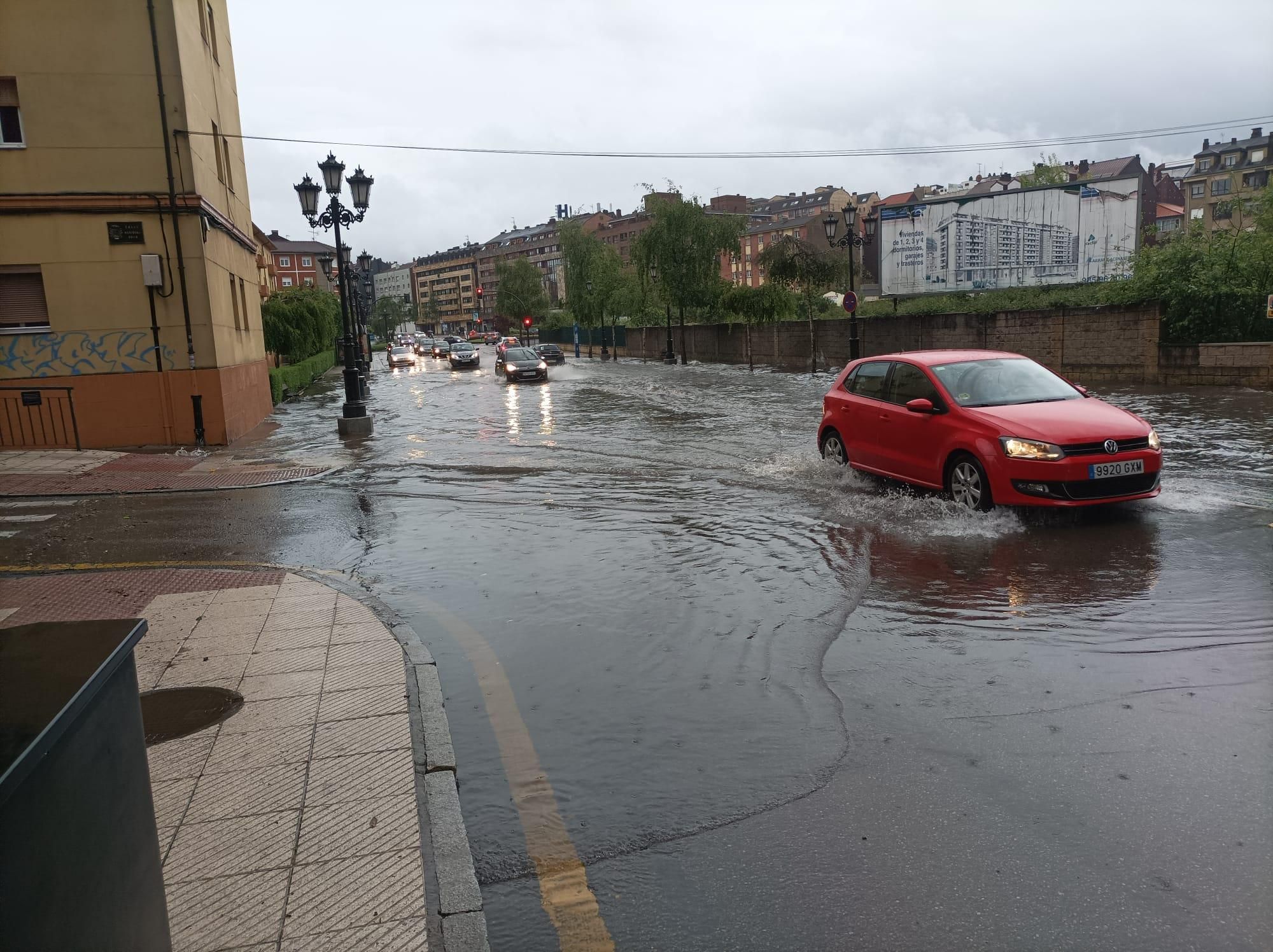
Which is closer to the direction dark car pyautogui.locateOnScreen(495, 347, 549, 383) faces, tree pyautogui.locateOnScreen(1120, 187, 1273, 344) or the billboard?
the tree

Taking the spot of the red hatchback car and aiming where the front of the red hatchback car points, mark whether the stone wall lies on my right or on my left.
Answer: on my left

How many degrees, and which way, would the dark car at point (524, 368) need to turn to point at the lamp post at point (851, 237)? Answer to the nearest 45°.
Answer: approximately 45° to its left

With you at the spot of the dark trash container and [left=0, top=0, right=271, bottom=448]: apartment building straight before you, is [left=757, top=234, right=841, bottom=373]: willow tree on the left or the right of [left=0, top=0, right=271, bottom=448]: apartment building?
right

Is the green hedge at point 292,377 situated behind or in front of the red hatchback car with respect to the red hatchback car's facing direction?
behind

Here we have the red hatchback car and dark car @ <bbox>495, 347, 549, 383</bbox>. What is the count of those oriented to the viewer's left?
0

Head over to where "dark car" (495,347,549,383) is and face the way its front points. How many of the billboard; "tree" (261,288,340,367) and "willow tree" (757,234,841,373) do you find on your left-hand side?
2

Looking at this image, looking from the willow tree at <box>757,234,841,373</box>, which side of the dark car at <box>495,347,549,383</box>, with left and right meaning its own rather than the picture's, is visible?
left

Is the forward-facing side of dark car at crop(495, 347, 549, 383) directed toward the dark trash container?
yes

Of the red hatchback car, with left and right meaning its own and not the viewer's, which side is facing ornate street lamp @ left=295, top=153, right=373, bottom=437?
back

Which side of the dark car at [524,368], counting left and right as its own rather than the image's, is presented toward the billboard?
left

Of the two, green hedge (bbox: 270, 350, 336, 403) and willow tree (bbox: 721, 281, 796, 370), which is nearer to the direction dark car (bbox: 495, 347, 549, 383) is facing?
the green hedge

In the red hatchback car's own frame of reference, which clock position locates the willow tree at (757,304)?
The willow tree is roughly at 7 o'clock from the red hatchback car.

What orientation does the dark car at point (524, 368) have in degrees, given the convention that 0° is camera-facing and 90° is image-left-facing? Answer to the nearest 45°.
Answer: approximately 0°

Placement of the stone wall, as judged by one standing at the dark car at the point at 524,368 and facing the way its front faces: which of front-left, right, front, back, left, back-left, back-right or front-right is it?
front-left
